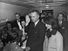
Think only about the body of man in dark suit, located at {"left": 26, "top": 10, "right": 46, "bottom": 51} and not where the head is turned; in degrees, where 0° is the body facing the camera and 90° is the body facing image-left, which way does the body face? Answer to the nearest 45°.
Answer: approximately 45°
